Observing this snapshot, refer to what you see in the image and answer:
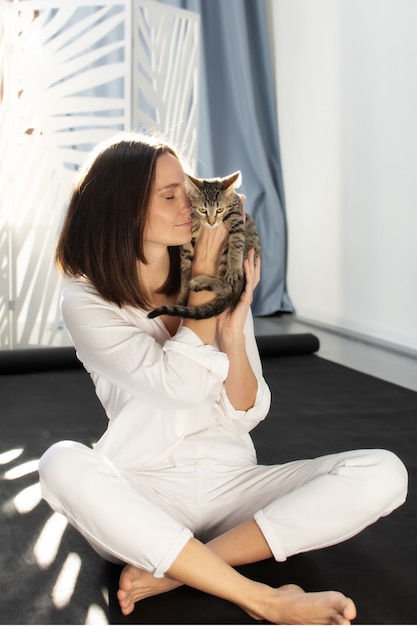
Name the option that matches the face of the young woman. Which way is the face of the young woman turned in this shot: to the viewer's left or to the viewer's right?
to the viewer's right

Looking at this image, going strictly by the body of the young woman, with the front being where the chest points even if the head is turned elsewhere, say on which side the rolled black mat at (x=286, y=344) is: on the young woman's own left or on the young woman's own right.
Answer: on the young woman's own left

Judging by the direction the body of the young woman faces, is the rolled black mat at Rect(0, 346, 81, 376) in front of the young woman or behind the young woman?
behind

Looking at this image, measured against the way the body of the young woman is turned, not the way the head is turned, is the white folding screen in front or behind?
behind

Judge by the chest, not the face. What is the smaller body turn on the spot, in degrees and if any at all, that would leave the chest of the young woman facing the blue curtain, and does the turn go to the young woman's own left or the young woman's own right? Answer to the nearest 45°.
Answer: approximately 135° to the young woman's own left

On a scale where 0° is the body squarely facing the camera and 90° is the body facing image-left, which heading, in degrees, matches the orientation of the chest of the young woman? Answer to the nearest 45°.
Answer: approximately 315°
